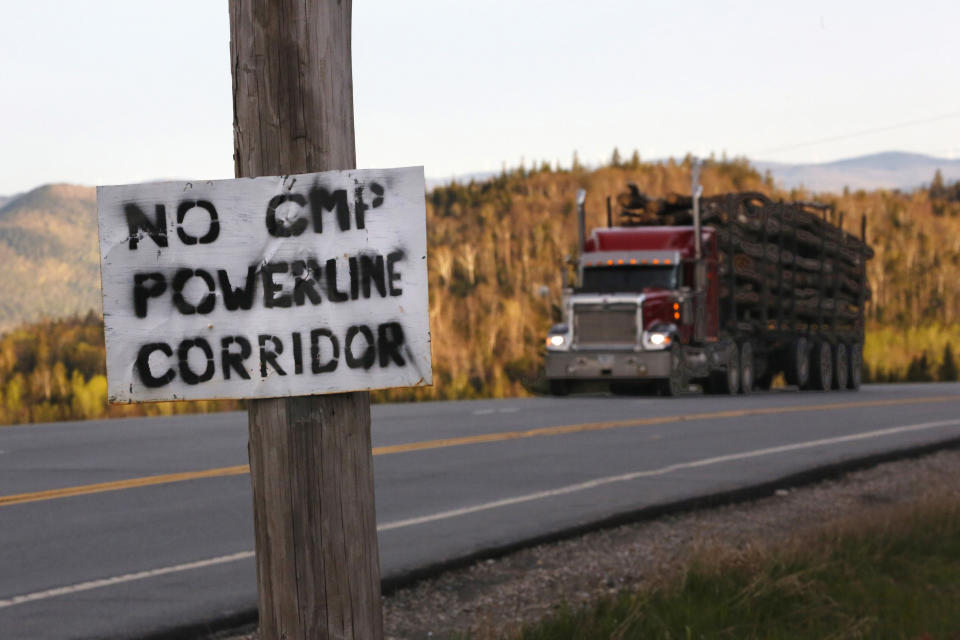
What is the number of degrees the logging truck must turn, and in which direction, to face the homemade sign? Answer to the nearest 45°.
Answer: approximately 45° to its left

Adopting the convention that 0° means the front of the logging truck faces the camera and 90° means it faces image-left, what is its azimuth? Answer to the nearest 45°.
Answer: approximately 45°

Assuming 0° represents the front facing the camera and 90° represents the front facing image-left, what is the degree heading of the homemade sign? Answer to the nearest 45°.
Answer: approximately 0°
